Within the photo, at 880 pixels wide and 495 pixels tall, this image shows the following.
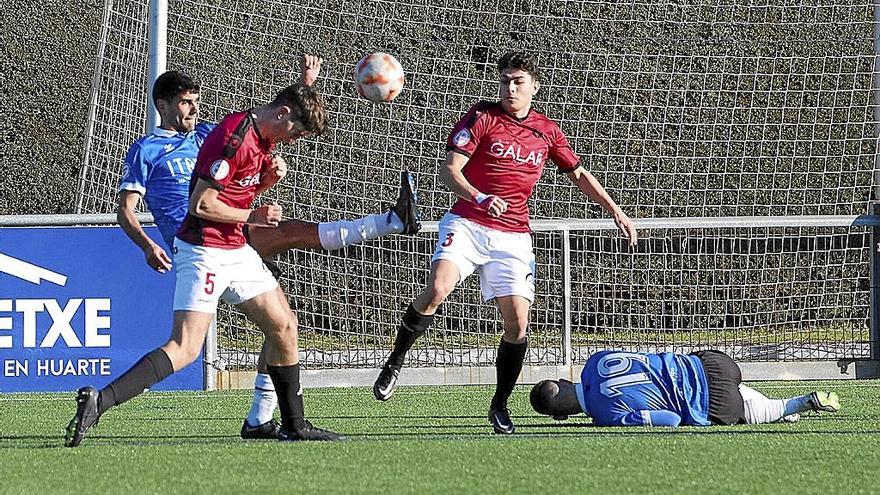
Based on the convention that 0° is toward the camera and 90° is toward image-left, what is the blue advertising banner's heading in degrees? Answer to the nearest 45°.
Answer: approximately 0°

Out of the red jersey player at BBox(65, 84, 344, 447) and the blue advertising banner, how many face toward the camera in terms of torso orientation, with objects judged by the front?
1

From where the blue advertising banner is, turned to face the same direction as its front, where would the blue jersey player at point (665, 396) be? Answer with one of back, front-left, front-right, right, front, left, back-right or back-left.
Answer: front-left

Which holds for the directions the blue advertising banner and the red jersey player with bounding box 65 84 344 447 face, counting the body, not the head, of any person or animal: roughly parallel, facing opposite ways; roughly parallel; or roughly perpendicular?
roughly perpendicular
